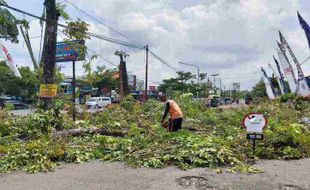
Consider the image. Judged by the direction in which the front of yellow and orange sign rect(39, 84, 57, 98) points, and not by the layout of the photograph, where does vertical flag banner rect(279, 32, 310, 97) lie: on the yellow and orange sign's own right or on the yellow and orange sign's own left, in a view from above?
on the yellow and orange sign's own left

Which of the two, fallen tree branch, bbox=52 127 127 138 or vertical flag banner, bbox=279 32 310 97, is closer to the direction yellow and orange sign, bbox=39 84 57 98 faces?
the fallen tree branch

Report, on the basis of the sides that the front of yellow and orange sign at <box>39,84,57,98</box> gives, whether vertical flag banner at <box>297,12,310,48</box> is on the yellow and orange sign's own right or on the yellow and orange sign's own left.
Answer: on the yellow and orange sign's own left

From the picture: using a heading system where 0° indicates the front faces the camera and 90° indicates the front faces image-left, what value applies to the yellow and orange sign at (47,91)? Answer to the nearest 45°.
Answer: approximately 0°
